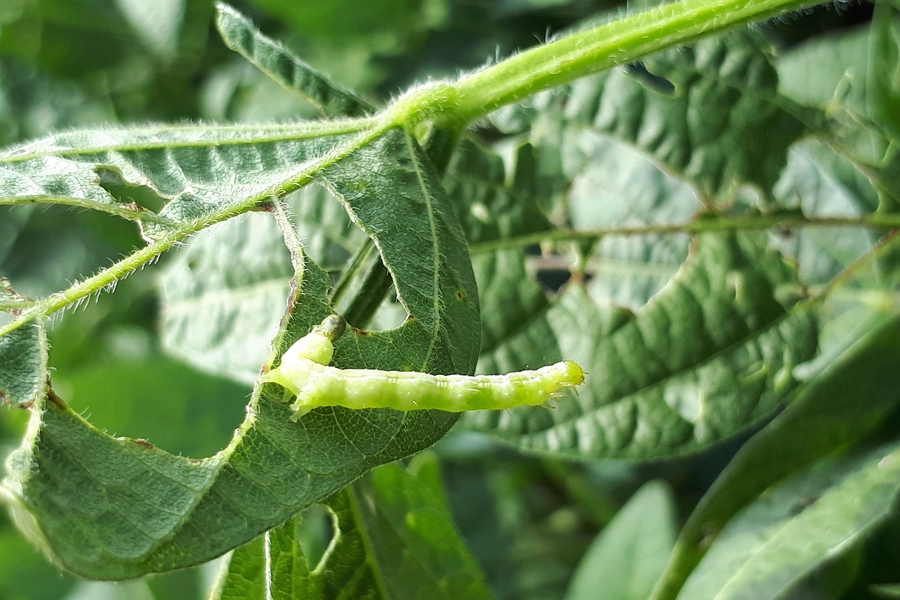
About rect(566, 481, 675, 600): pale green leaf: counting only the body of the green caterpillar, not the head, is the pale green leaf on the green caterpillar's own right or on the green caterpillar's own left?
on the green caterpillar's own left
